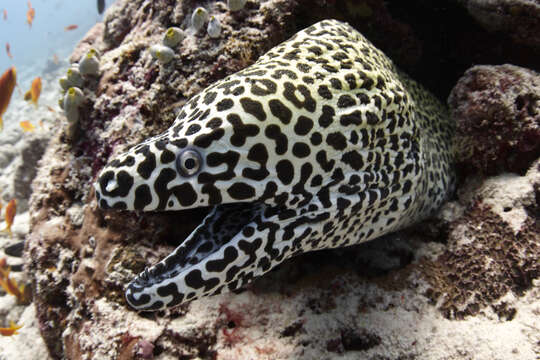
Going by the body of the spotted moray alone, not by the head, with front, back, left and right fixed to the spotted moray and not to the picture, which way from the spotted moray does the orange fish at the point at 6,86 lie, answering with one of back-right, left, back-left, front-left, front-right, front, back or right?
front-right

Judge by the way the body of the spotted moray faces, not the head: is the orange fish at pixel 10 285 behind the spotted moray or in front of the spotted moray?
in front

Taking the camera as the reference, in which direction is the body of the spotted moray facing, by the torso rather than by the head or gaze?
to the viewer's left
